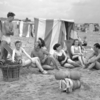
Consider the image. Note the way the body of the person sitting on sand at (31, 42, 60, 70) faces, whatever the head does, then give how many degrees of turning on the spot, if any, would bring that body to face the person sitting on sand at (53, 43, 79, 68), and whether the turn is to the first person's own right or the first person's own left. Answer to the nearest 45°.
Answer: approximately 90° to the first person's own left

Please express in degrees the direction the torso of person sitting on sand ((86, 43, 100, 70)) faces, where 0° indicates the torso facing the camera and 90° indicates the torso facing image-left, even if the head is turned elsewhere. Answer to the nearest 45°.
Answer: approximately 90°

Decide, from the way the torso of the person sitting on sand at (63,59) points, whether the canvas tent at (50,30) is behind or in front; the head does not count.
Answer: behind

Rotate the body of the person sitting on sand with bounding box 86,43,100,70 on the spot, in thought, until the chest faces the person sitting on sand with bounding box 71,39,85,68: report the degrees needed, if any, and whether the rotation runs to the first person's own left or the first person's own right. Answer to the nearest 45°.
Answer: approximately 45° to the first person's own right

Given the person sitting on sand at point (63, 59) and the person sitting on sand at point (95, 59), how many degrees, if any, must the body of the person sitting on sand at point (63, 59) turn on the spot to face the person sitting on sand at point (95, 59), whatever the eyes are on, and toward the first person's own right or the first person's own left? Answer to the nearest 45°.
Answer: approximately 45° to the first person's own left

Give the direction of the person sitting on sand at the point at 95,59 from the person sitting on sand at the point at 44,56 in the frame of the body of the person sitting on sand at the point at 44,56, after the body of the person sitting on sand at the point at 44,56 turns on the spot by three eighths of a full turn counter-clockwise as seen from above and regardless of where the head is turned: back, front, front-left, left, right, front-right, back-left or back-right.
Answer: right

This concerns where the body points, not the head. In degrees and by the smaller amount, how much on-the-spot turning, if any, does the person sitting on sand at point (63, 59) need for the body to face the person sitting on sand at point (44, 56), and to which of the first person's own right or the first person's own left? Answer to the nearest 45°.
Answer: approximately 90° to the first person's own right

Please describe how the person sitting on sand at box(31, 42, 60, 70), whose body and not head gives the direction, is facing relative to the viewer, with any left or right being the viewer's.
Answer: facing the viewer and to the right of the viewer

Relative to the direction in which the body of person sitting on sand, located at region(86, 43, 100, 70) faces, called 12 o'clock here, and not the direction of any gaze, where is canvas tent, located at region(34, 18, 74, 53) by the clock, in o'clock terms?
The canvas tent is roughly at 2 o'clock from the person sitting on sand.

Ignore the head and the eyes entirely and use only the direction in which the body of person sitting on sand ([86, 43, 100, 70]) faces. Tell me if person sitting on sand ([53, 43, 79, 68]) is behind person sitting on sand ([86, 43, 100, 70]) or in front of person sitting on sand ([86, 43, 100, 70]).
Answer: in front

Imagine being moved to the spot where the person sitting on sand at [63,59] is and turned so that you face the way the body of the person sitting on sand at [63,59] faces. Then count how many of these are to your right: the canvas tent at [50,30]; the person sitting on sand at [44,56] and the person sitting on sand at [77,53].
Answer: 1

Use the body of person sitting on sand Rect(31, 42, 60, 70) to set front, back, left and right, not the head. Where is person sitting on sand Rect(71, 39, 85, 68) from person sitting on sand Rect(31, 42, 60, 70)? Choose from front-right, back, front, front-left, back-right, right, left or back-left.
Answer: left

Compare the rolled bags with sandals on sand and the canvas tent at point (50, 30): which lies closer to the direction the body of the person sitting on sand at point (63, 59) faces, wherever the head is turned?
the rolled bags with sandals on sand
